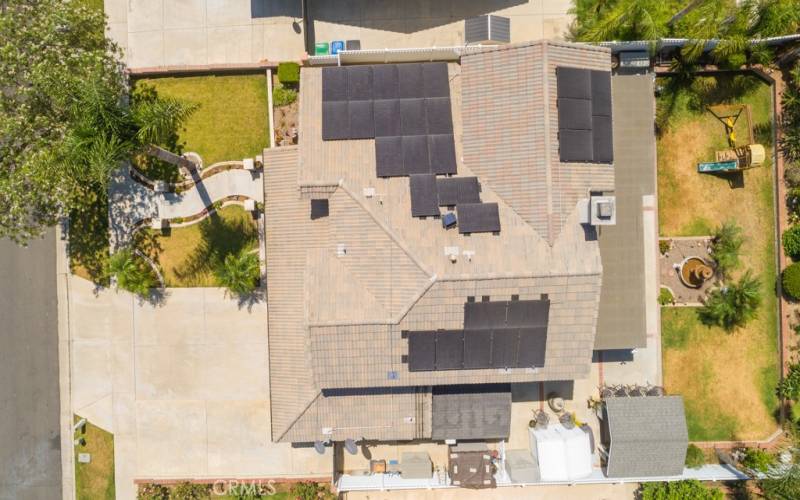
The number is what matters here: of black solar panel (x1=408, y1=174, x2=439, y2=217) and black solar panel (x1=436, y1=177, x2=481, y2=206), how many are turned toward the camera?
2

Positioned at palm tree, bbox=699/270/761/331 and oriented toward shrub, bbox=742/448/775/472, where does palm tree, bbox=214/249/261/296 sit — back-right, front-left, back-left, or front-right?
back-right
